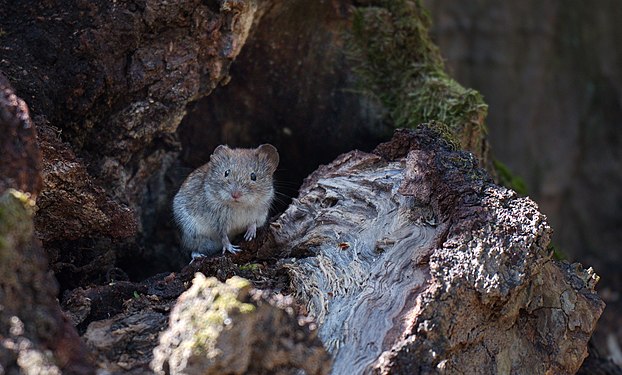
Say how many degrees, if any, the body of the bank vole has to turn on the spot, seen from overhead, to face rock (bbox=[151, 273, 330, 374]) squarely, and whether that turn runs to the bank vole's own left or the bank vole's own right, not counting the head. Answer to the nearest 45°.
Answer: approximately 45° to the bank vole's own right

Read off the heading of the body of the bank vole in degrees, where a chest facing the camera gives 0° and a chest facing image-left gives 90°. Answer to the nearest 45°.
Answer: approximately 315°

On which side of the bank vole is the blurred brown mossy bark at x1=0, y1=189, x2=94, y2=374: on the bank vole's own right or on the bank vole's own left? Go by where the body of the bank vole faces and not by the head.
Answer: on the bank vole's own right
